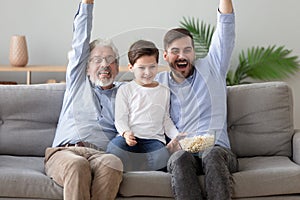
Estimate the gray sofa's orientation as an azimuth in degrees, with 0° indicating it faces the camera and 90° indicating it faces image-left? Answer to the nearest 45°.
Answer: approximately 0°

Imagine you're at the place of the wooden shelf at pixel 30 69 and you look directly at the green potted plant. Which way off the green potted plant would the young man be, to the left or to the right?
right

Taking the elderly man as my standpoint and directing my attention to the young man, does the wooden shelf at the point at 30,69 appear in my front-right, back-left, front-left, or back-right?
back-left

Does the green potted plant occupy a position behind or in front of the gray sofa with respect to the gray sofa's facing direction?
behind

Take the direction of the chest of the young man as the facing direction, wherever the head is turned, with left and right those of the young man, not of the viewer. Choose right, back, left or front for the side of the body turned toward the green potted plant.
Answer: back

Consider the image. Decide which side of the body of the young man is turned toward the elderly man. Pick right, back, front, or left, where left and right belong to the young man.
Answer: right
